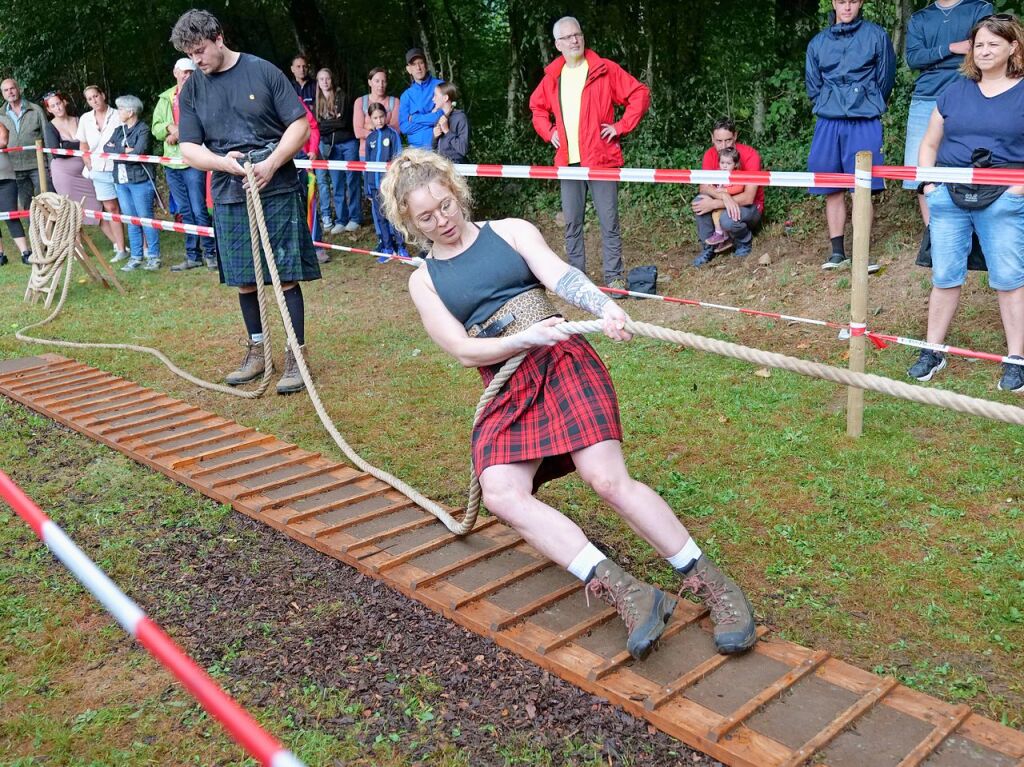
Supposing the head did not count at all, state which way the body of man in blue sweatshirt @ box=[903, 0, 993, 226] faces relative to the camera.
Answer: toward the camera

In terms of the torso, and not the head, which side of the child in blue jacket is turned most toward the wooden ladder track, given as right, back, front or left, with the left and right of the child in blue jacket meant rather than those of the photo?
front

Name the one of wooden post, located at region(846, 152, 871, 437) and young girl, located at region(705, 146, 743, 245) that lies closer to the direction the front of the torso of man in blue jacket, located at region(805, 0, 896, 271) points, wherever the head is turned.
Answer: the wooden post

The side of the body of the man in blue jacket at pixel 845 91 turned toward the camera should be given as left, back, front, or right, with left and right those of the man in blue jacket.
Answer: front

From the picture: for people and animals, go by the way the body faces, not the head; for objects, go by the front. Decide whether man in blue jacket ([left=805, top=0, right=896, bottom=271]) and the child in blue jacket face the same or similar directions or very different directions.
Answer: same or similar directions

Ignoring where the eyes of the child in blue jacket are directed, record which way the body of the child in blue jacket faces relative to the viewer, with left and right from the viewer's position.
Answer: facing the viewer

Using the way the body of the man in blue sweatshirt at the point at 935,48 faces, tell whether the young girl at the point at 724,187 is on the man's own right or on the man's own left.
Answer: on the man's own right

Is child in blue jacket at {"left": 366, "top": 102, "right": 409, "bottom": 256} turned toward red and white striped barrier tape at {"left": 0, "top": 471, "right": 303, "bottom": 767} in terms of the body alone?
yes

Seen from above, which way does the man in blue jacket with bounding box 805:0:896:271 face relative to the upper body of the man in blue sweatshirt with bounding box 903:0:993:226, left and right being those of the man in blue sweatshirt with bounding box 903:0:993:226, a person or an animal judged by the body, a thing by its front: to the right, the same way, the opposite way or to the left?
the same way

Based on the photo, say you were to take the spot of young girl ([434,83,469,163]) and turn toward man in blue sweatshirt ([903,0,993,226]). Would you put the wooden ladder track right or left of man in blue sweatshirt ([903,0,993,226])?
right

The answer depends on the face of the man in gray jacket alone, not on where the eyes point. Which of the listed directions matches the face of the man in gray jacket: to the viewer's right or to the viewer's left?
to the viewer's right

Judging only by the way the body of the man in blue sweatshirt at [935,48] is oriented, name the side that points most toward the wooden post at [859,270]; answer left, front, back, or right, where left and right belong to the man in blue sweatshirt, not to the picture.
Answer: front

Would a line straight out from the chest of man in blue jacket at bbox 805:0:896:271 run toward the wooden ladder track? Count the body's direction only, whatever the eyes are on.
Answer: yes

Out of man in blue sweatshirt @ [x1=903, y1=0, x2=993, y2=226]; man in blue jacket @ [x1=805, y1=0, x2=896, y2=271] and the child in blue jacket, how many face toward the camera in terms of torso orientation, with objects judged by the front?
3

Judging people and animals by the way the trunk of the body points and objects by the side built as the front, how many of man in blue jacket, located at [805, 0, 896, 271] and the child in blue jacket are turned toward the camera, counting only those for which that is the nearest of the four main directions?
2

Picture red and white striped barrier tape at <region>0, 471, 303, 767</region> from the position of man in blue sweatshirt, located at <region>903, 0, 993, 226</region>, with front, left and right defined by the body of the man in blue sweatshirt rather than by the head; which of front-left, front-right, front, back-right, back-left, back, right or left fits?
front

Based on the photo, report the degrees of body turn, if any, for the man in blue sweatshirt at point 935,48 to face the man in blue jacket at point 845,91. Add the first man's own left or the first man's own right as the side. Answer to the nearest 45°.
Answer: approximately 135° to the first man's own right

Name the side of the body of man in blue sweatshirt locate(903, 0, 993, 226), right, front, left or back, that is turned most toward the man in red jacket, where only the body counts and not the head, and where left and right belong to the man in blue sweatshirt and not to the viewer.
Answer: right
